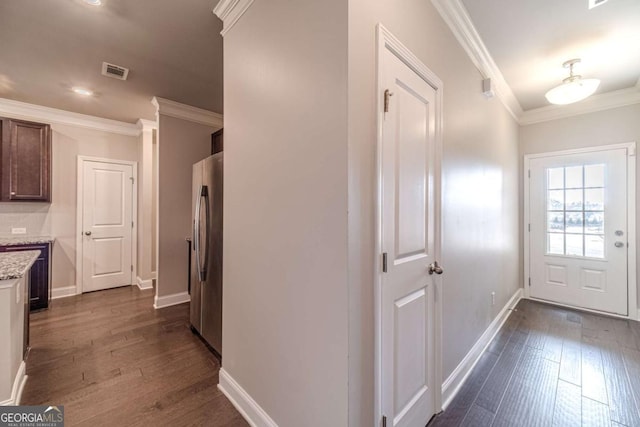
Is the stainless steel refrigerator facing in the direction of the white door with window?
no

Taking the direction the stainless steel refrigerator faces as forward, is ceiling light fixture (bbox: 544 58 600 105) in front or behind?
behind

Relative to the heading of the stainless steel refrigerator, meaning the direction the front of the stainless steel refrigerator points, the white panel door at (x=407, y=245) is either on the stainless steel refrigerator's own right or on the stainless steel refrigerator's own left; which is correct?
on the stainless steel refrigerator's own left

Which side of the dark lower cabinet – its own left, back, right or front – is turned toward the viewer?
front

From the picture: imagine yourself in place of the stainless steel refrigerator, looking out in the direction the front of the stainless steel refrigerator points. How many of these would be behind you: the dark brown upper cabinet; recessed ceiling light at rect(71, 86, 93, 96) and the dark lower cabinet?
0

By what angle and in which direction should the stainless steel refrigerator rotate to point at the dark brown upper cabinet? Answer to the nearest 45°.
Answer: approximately 45° to its right

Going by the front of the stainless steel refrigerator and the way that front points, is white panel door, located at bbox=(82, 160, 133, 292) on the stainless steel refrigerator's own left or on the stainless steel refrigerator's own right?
on the stainless steel refrigerator's own right

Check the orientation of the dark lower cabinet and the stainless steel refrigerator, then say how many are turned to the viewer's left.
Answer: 1

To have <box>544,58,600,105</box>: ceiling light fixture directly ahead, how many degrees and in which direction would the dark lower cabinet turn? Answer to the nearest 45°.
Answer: approximately 45° to its left

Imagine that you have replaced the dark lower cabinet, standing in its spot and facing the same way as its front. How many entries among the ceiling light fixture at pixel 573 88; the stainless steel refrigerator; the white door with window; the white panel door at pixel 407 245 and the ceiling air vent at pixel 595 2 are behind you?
0

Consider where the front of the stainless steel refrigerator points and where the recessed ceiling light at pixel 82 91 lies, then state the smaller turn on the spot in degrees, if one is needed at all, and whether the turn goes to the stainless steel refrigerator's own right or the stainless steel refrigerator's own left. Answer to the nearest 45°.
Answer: approximately 45° to the stainless steel refrigerator's own right

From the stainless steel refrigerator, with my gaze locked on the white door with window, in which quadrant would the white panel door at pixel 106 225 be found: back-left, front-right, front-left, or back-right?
back-left

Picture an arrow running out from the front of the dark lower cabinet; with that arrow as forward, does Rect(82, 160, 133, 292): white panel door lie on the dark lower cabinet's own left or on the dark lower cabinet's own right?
on the dark lower cabinet's own left

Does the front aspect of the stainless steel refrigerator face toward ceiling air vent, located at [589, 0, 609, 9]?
no

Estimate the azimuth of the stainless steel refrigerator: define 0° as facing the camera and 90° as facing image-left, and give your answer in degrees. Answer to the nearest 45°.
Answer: approximately 90°

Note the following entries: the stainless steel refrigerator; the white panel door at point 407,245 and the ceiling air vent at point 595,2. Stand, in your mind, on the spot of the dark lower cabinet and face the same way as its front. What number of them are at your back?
0
